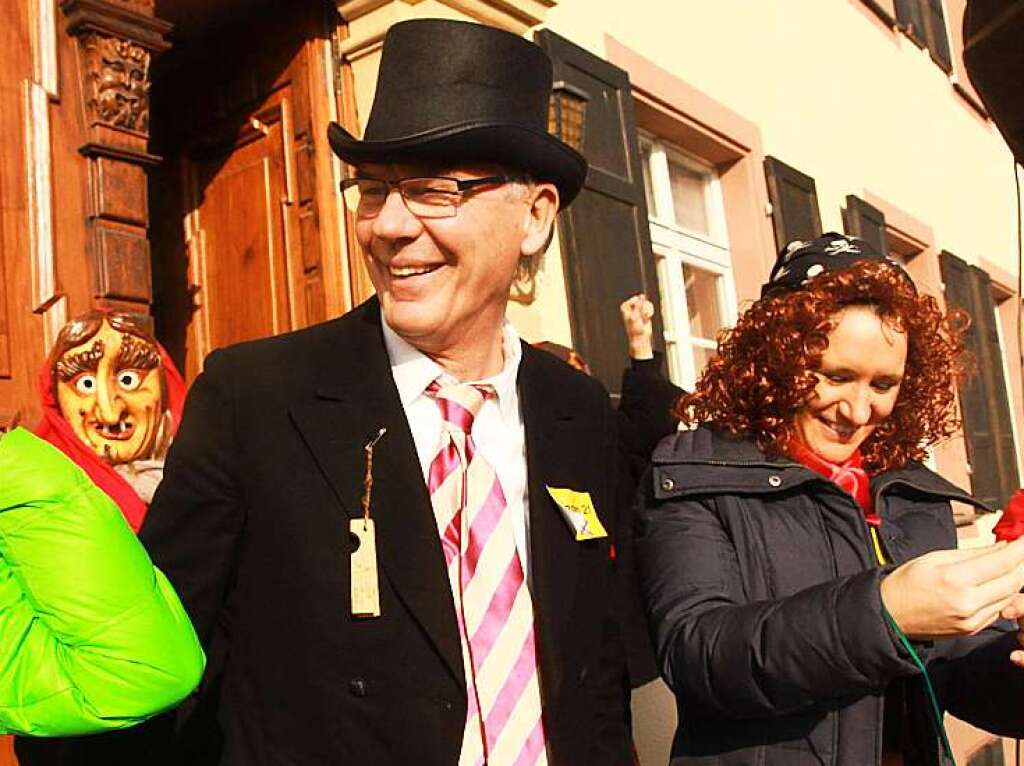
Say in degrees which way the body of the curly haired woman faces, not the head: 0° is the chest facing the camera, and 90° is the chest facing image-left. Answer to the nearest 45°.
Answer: approximately 315°

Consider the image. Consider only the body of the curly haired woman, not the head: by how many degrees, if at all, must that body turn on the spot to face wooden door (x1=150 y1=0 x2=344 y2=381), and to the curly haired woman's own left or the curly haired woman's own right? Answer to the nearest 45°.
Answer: approximately 180°

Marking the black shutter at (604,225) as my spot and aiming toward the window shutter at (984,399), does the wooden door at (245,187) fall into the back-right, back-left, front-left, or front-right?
back-left

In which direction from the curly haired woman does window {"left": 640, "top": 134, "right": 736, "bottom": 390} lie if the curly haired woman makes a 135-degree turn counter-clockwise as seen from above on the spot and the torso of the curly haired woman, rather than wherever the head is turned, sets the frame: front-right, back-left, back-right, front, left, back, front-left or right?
front

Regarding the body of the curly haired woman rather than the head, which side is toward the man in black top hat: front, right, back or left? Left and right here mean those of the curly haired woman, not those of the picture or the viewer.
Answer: right

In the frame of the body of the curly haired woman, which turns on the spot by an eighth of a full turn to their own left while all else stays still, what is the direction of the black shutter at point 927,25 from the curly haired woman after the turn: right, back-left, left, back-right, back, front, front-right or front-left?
left

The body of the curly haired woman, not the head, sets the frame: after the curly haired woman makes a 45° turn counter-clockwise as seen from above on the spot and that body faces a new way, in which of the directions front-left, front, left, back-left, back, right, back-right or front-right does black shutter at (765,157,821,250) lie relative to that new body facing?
left

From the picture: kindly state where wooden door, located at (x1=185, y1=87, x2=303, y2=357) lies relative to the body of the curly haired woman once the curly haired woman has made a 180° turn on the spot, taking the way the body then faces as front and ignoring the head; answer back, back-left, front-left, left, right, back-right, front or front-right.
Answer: front

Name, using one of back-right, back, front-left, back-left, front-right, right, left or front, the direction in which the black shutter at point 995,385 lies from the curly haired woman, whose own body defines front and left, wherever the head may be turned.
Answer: back-left

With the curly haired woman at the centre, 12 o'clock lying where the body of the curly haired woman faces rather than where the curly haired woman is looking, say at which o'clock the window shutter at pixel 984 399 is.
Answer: The window shutter is roughly at 8 o'clock from the curly haired woman.

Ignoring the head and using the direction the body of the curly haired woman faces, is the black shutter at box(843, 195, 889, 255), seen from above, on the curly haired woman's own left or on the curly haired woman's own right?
on the curly haired woman's own left
